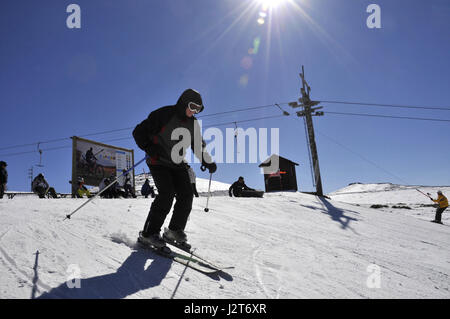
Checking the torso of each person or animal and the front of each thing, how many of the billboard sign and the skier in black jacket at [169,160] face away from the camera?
0

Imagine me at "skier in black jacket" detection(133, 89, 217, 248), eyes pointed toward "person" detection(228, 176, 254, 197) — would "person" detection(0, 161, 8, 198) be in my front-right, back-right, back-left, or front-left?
front-left

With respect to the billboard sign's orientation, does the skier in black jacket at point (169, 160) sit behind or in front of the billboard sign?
in front

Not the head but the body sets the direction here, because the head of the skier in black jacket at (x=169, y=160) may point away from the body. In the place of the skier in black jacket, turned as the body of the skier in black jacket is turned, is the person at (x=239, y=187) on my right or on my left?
on my left

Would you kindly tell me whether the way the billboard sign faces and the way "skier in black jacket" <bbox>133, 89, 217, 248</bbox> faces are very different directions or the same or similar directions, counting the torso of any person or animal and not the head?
same or similar directions

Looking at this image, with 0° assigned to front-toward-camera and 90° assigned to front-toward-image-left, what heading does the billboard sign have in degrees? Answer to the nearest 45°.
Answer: approximately 315°
